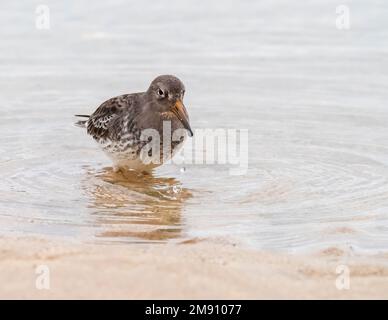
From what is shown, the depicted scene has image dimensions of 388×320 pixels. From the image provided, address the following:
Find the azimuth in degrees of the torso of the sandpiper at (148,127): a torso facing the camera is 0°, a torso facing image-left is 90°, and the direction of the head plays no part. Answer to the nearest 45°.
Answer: approximately 315°
